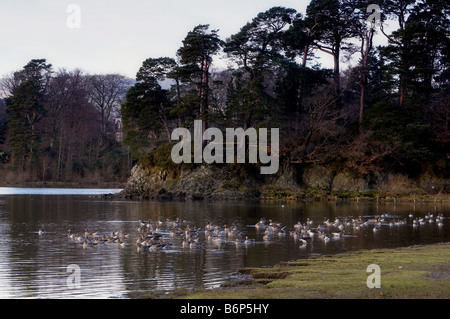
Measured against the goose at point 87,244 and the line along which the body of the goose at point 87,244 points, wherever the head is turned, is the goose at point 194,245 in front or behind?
behind

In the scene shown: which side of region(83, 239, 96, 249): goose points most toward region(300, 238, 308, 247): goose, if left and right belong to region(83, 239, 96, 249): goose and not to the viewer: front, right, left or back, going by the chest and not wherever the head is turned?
back

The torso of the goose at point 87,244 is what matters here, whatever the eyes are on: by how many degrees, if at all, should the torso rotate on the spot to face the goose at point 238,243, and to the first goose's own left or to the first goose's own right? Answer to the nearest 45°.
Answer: approximately 180°

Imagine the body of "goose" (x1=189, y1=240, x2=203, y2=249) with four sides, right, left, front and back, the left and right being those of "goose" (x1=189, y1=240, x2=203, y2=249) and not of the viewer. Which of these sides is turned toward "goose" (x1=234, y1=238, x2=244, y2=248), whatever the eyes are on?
back

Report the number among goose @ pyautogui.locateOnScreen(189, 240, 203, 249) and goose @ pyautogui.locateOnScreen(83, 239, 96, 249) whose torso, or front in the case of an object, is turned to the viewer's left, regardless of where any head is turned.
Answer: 2

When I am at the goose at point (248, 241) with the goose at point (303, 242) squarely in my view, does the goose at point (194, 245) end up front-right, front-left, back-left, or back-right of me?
back-right

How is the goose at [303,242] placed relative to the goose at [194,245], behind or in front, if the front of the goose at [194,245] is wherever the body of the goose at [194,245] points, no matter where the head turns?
behind

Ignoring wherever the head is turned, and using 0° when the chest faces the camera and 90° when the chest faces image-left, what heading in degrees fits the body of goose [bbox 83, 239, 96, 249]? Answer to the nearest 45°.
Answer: approximately 90°

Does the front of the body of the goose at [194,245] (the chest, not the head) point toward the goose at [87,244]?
yes

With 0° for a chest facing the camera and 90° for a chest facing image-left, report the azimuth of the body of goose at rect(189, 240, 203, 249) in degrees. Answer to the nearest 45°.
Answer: approximately 90°

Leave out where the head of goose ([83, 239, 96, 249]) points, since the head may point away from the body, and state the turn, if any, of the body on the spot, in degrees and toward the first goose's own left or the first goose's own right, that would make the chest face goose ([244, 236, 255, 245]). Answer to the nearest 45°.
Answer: approximately 180°

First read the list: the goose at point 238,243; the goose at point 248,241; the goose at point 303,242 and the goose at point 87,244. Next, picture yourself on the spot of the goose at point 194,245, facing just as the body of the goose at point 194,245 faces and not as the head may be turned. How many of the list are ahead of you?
1

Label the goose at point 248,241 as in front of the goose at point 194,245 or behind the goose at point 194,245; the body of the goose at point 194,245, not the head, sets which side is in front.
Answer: behind
